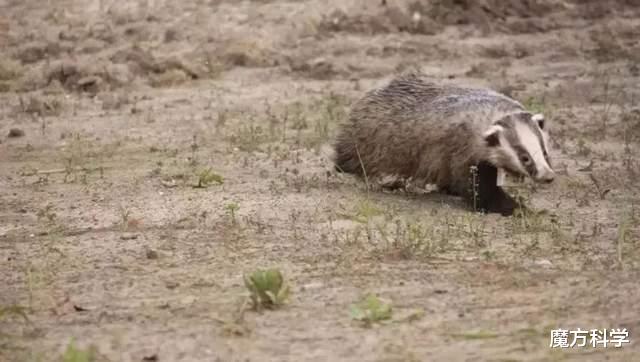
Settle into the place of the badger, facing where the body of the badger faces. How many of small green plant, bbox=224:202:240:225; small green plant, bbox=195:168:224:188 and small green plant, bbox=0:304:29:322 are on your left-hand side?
0

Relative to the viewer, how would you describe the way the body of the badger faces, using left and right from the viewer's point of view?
facing the viewer and to the right of the viewer

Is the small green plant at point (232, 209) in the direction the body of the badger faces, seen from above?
no

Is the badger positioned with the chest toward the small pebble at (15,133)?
no

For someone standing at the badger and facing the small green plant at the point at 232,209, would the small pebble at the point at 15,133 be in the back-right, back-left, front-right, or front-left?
front-right

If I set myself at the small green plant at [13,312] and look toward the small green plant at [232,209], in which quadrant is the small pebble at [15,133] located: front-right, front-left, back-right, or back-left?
front-left

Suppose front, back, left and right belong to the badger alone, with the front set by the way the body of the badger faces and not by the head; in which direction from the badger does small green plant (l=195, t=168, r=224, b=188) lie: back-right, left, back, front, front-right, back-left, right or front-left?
back-right

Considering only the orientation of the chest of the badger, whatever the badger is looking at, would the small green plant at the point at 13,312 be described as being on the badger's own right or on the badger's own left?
on the badger's own right

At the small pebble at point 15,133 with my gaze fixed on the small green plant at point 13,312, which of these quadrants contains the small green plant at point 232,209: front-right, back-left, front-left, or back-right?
front-left
